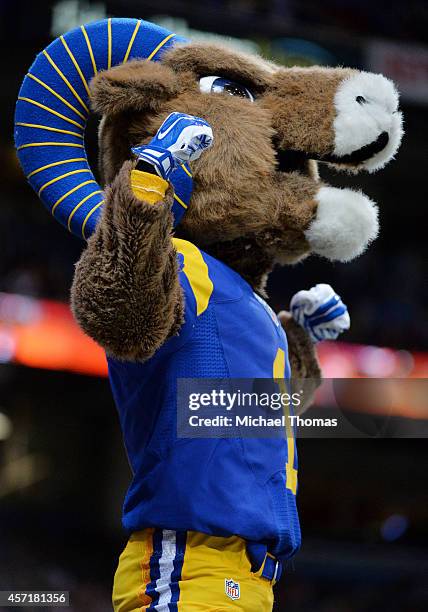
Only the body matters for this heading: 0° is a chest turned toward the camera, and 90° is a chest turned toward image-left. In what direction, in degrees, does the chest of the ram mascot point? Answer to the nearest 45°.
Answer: approximately 270°
